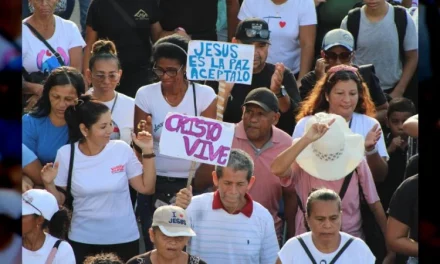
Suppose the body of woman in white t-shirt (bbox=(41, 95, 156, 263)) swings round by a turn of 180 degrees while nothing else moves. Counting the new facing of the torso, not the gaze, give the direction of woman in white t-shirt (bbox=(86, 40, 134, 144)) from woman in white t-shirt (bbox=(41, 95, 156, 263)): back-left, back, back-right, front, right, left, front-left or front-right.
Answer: front

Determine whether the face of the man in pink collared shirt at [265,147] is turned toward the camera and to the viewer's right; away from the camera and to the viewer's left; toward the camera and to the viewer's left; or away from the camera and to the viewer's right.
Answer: toward the camera and to the viewer's left

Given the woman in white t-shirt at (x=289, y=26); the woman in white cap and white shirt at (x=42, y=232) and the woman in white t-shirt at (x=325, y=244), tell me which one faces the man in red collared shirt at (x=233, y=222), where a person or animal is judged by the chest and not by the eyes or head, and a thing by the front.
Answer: the woman in white t-shirt at (x=289, y=26)

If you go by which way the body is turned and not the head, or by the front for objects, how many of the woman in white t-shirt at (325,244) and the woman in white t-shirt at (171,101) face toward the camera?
2

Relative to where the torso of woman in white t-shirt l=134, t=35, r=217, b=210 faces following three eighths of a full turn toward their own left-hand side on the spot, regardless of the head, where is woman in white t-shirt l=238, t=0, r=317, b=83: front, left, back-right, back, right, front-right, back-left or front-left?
front

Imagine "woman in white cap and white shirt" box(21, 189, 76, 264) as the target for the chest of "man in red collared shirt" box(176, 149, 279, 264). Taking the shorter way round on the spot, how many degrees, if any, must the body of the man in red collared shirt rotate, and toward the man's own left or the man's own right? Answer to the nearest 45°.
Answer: approximately 90° to the man's own right

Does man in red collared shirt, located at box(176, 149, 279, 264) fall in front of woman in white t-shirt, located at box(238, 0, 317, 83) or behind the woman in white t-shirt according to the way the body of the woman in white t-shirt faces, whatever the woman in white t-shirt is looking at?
in front

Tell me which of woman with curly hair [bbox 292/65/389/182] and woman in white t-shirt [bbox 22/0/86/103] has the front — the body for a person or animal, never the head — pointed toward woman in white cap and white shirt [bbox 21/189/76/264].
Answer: the woman in white t-shirt

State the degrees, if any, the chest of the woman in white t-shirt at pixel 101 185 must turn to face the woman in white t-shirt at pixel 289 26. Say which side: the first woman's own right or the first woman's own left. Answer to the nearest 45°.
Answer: approximately 135° to the first woman's own left

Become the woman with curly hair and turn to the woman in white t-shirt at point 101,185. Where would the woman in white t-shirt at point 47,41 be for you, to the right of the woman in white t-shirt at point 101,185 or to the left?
right

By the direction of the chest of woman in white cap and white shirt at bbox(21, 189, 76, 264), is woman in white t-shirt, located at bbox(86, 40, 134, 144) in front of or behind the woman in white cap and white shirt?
behind

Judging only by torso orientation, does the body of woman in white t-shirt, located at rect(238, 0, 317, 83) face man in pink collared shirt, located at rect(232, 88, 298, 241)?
yes
